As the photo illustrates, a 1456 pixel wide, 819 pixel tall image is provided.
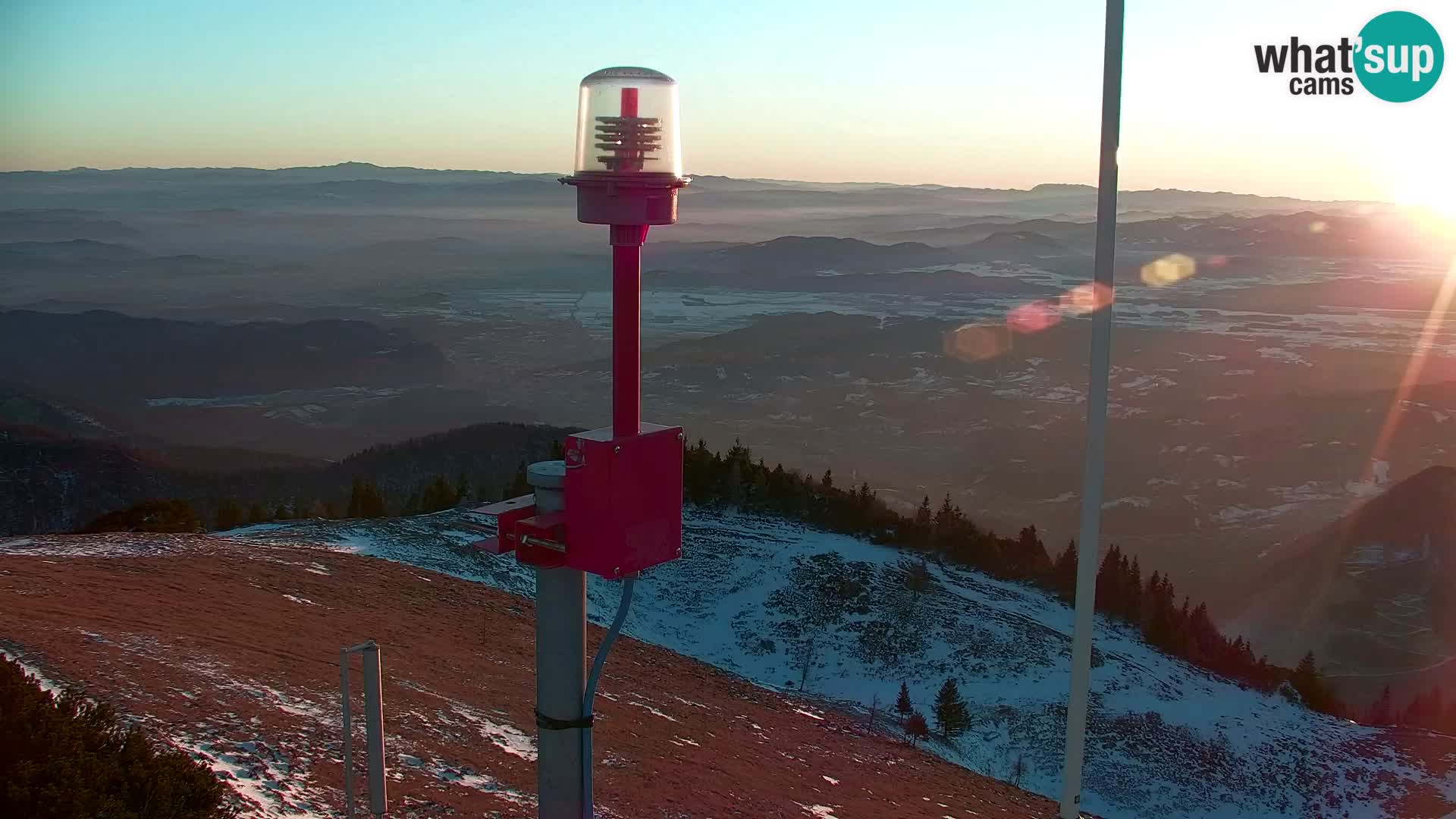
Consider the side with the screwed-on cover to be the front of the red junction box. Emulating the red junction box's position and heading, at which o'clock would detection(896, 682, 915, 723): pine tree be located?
The pine tree is roughly at 8 o'clock from the red junction box.

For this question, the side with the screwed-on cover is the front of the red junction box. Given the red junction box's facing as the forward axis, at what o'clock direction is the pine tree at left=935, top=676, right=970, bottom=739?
The pine tree is roughly at 8 o'clock from the red junction box.

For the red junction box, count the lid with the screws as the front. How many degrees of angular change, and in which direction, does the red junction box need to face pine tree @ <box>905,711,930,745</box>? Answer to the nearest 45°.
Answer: approximately 135° to its left

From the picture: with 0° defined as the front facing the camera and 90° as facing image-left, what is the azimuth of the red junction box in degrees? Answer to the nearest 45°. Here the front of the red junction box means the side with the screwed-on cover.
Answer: approximately 315°
